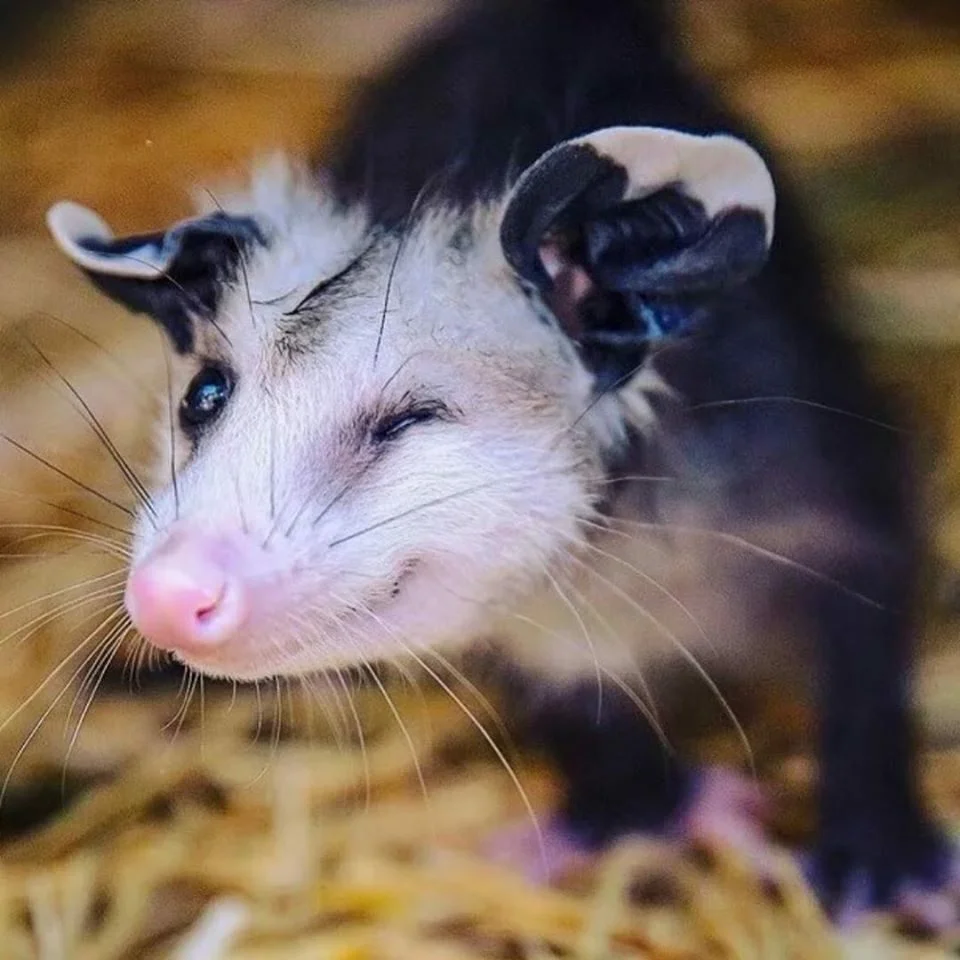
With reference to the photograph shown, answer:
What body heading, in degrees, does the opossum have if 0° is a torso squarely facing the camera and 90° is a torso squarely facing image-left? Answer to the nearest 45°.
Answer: approximately 45°
